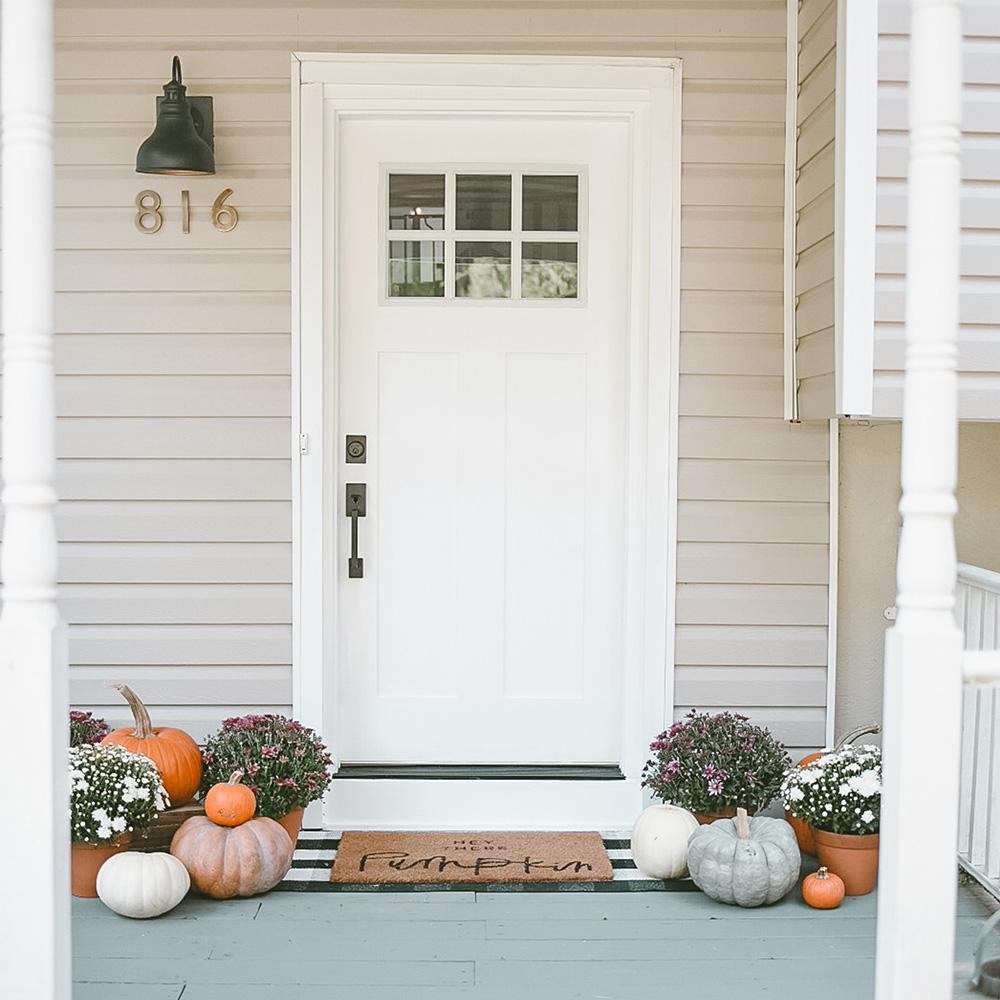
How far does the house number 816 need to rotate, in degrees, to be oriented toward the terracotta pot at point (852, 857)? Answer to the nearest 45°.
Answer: approximately 45° to its left

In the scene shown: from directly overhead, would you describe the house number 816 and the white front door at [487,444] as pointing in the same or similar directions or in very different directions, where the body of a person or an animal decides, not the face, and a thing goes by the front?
same or similar directions

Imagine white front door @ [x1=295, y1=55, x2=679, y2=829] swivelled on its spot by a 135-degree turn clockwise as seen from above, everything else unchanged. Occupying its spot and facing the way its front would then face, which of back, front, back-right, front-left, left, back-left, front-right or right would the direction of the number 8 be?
front-left

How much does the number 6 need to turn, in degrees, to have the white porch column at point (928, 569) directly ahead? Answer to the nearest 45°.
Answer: approximately 45° to its left

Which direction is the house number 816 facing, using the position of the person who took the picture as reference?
facing the viewer

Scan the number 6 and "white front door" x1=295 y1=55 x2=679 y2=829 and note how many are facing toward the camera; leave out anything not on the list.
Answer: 2

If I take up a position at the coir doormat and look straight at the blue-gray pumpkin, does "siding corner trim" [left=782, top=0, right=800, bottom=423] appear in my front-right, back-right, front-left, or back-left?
front-left

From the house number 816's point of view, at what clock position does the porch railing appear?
The porch railing is roughly at 10 o'clock from the house number 816.

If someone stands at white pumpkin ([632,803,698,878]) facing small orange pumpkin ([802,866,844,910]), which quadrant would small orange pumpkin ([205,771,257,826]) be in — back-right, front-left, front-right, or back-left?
back-right

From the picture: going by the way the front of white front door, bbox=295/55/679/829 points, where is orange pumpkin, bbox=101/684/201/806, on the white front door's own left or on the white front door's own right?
on the white front door's own right

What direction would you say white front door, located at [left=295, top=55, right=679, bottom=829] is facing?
toward the camera

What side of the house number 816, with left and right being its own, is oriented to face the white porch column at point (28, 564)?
front

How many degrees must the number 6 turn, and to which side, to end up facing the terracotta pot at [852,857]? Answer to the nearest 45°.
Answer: approximately 45° to its left

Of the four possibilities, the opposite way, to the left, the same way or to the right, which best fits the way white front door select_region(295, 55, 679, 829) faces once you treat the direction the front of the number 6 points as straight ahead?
the same way
